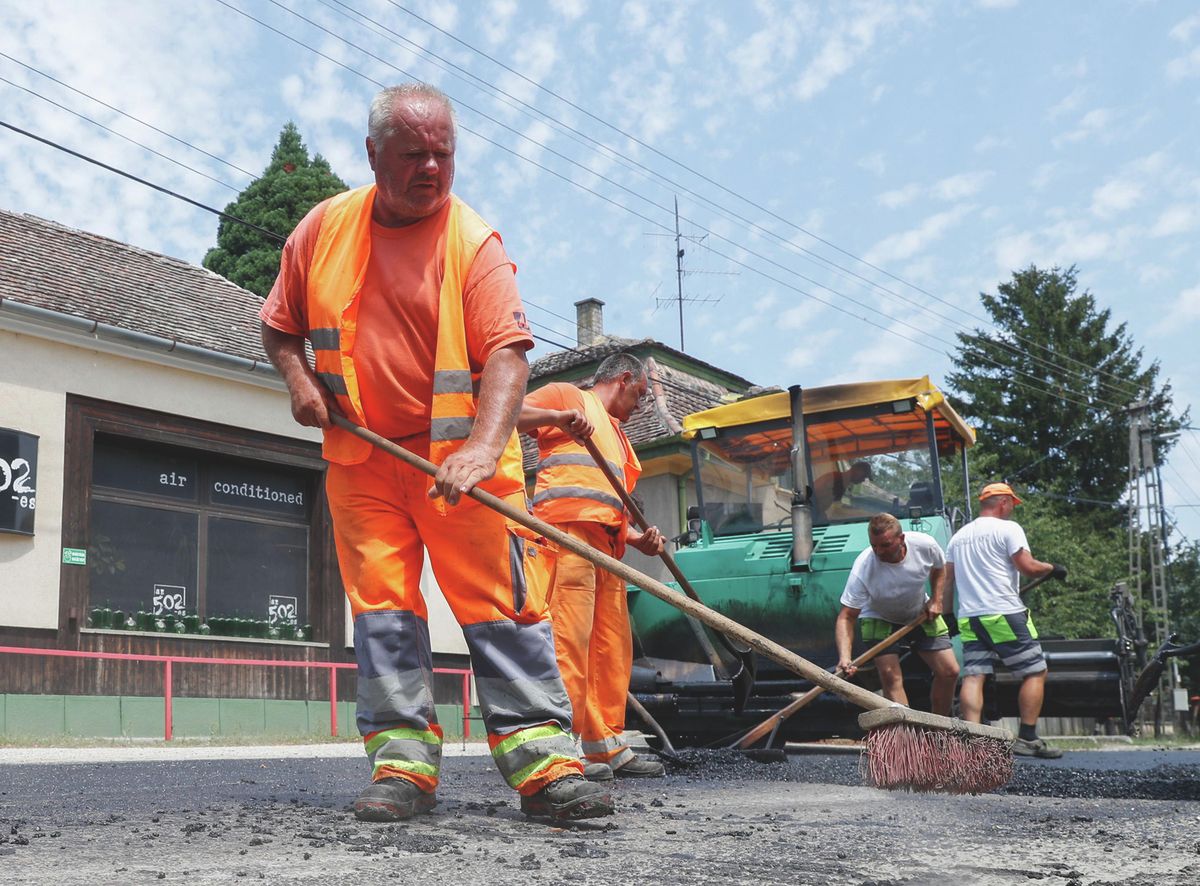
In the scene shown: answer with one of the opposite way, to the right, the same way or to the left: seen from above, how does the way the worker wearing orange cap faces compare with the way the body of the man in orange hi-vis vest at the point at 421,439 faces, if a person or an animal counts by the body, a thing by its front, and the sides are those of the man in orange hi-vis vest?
to the left

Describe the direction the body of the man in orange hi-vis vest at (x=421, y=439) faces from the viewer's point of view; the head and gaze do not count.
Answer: toward the camera

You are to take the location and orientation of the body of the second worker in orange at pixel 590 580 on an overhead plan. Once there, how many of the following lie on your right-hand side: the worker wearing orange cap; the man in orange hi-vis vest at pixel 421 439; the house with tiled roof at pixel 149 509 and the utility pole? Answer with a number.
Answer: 1

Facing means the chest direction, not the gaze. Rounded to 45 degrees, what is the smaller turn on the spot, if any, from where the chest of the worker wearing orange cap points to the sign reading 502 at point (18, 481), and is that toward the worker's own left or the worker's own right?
approximately 135° to the worker's own left

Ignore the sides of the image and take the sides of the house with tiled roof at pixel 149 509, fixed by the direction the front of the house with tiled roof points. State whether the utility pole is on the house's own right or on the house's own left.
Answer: on the house's own left

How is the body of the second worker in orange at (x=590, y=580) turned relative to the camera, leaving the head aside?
to the viewer's right

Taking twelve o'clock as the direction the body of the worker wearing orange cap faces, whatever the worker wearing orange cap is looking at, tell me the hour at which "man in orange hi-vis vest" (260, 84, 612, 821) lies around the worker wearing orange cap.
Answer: The man in orange hi-vis vest is roughly at 5 o'clock from the worker wearing orange cap.

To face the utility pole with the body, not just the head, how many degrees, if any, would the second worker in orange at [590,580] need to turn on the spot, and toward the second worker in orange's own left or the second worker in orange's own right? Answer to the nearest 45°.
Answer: approximately 45° to the second worker in orange's own left

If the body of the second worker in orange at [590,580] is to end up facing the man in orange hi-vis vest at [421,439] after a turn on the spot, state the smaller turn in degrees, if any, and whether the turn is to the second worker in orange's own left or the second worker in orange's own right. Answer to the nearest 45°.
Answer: approximately 90° to the second worker in orange's own right

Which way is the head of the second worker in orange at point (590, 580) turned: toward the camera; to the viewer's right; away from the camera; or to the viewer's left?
to the viewer's right

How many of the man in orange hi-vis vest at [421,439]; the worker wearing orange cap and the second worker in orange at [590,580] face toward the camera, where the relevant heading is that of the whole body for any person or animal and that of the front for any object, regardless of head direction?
1

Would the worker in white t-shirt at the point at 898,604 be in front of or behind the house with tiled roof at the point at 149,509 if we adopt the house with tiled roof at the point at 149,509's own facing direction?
in front

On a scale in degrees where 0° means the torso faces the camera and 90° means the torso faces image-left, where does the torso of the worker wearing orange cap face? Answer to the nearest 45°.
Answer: approximately 225°

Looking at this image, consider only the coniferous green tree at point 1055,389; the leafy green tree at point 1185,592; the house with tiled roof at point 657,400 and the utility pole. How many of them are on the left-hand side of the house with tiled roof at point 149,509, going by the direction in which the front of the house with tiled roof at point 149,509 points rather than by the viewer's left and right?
4

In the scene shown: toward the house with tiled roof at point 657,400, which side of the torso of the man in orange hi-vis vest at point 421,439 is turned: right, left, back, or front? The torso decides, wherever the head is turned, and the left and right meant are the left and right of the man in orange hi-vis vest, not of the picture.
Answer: back

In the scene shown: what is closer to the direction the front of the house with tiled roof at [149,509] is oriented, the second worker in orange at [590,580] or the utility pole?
the second worker in orange

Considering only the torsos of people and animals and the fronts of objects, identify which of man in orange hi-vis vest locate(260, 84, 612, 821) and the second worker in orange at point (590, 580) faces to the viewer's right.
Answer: the second worker in orange

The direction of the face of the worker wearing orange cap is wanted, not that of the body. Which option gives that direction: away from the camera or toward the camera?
away from the camera
